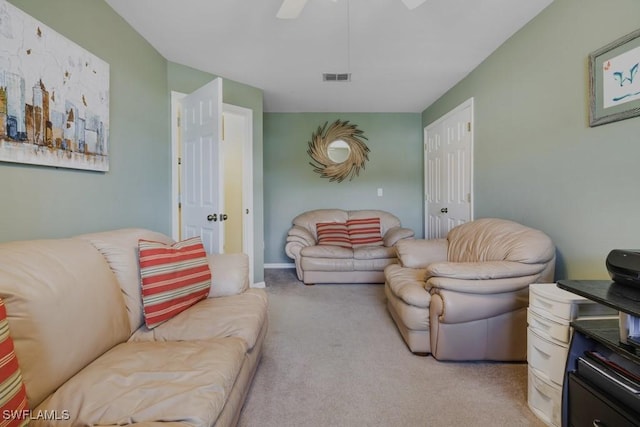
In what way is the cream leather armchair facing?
to the viewer's left

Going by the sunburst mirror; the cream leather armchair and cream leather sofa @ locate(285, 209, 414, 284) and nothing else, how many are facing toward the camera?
2

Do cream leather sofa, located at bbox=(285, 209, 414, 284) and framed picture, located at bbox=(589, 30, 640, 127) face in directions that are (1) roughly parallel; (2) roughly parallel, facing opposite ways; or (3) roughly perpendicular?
roughly perpendicular

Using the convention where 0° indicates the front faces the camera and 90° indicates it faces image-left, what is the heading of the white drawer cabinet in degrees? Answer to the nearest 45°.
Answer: approximately 45°

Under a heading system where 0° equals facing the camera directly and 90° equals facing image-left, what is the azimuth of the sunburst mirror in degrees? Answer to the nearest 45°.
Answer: approximately 0°

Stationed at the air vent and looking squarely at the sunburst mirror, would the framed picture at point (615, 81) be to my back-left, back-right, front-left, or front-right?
back-right

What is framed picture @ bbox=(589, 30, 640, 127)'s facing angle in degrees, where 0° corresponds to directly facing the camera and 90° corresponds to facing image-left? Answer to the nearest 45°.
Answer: approximately 45°

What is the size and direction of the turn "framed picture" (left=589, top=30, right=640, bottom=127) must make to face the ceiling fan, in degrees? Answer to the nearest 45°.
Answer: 0° — it already faces it

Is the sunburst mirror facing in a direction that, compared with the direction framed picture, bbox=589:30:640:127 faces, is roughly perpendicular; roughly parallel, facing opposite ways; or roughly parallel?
roughly perpendicular

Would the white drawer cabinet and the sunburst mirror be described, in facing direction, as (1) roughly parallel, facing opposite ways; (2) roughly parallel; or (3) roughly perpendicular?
roughly perpendicular

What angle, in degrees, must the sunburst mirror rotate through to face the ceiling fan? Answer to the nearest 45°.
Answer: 0° — it already faces it
